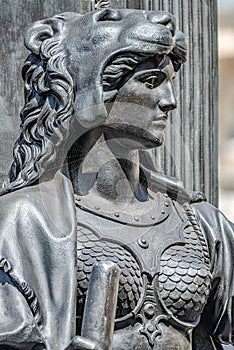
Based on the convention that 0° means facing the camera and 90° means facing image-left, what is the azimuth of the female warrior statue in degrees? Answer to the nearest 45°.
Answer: approximately 315°
